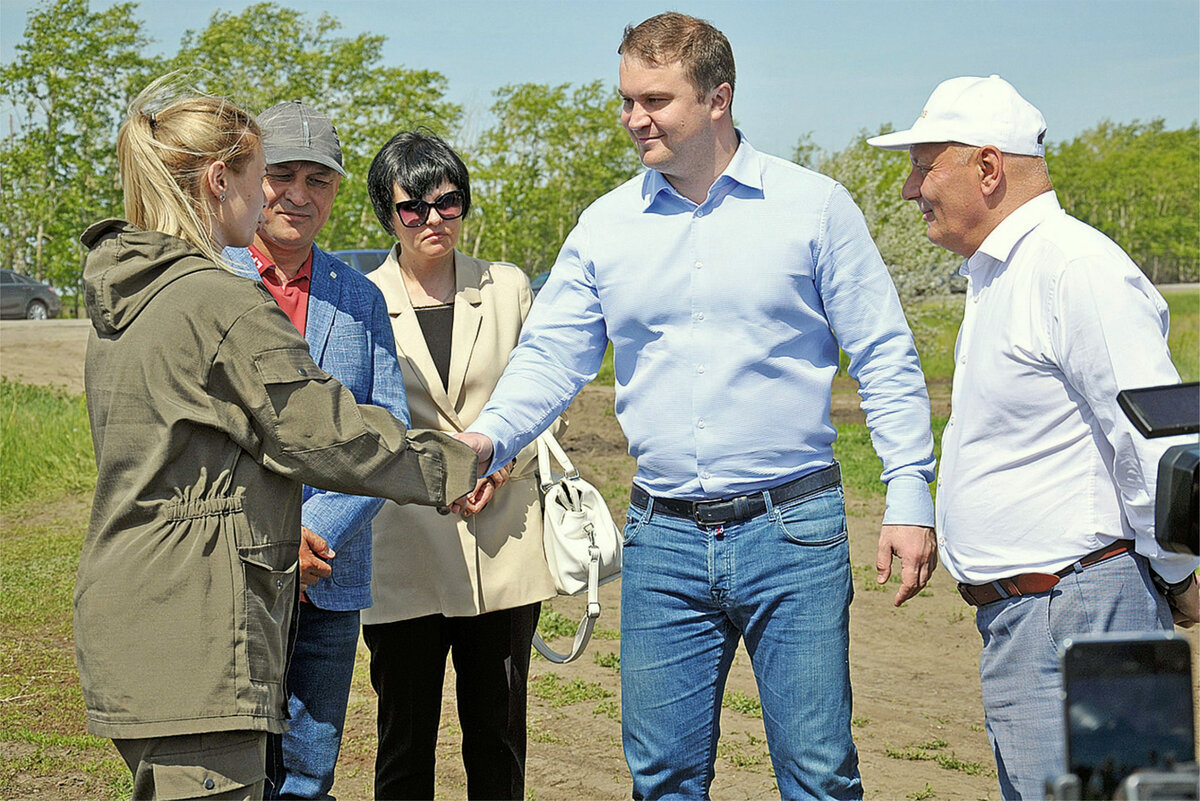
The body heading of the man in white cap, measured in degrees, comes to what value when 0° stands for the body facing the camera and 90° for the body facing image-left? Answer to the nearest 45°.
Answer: approximately 90°

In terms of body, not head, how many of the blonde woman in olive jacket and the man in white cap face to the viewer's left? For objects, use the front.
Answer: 1

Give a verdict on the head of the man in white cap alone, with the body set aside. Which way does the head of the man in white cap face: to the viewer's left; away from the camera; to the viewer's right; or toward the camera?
to the viewer's left

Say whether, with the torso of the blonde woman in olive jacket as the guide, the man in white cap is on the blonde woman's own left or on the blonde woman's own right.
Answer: on the blonde woman's own right

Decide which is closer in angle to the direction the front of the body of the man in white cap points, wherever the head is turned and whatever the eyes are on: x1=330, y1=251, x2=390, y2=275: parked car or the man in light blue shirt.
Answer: the man in light blue shirt

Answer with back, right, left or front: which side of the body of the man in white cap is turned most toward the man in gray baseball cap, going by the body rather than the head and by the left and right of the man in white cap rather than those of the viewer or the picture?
front

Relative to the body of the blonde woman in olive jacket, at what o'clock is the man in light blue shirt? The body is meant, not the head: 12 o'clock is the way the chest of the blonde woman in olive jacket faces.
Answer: The man in light blue shirt is roughly at 1 o'clock from the blonde woman in olive jacket.

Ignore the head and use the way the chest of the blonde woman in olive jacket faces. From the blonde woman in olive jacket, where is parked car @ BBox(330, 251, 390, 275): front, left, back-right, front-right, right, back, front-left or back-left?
front-left

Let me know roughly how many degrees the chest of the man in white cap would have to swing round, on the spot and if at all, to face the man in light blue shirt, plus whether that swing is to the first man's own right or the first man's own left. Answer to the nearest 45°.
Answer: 0° — they already face them

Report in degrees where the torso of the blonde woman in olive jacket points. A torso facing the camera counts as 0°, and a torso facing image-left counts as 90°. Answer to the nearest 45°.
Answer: approximately 225°

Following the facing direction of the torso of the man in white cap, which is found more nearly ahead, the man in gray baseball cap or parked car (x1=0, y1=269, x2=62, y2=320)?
the man in gray baseball cap

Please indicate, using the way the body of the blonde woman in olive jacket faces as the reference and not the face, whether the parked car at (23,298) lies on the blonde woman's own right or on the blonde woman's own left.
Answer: on the blonde woman's own left
